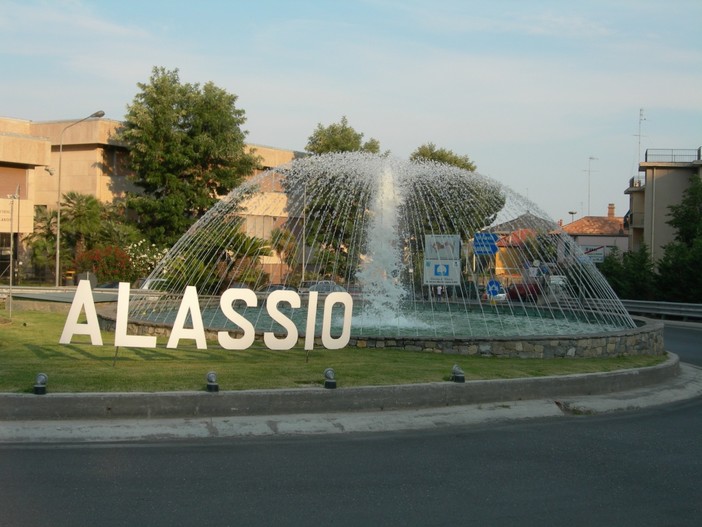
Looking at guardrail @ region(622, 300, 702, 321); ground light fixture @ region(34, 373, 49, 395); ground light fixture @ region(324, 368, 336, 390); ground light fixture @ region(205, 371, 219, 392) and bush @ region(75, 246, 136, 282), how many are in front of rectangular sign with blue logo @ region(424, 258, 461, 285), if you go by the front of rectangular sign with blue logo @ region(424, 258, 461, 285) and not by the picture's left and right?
3

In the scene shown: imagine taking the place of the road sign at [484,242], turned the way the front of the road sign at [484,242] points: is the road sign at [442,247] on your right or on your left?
on your right

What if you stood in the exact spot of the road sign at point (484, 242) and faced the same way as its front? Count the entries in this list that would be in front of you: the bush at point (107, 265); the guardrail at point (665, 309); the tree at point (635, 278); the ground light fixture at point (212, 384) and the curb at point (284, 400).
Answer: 2

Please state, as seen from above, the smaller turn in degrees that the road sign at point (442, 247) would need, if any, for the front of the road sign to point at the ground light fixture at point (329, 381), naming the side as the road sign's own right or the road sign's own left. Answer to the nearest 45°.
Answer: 0° — it already faces it

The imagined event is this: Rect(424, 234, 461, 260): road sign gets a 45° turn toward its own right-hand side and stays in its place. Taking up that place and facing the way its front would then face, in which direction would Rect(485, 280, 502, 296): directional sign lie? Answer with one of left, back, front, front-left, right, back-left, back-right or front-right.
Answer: back-left

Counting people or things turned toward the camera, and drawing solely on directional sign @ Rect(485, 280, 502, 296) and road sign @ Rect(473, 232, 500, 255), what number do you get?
2

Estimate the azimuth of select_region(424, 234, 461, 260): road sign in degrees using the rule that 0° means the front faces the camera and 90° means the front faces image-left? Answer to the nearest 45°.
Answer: approximately 0°

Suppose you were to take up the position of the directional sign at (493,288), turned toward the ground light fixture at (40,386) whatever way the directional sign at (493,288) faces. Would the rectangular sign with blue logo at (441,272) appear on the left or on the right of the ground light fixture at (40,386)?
right

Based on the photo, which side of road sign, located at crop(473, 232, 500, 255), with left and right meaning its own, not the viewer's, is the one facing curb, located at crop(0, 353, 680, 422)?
front

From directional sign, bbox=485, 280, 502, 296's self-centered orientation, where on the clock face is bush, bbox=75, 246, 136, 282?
The bush is roughly at 4 o'clock from the directional sign.
